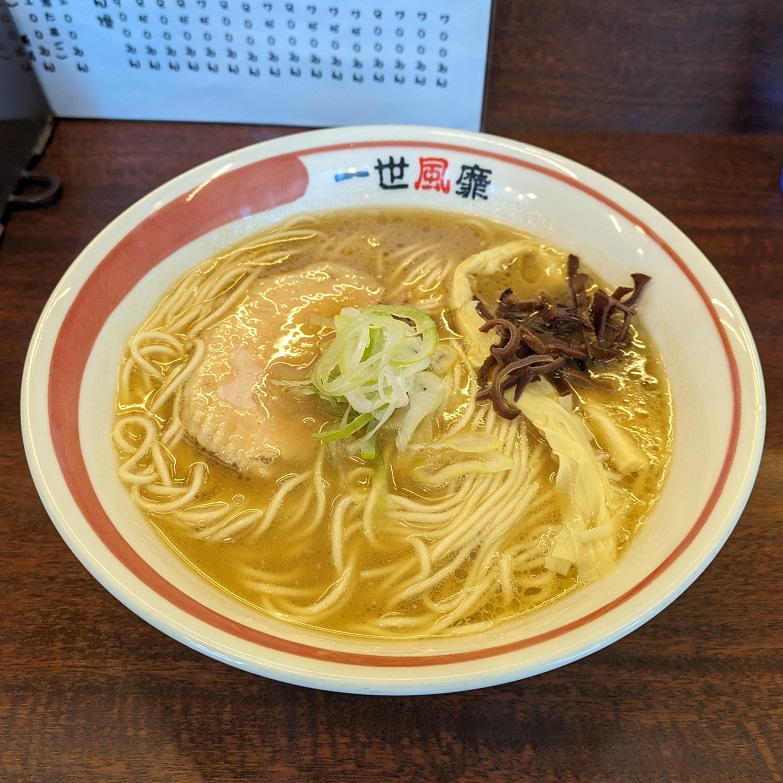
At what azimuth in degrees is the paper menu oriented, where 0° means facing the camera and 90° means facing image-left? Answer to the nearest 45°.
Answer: approximately 0°

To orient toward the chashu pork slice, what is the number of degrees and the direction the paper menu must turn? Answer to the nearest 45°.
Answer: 0° — it already faces it
